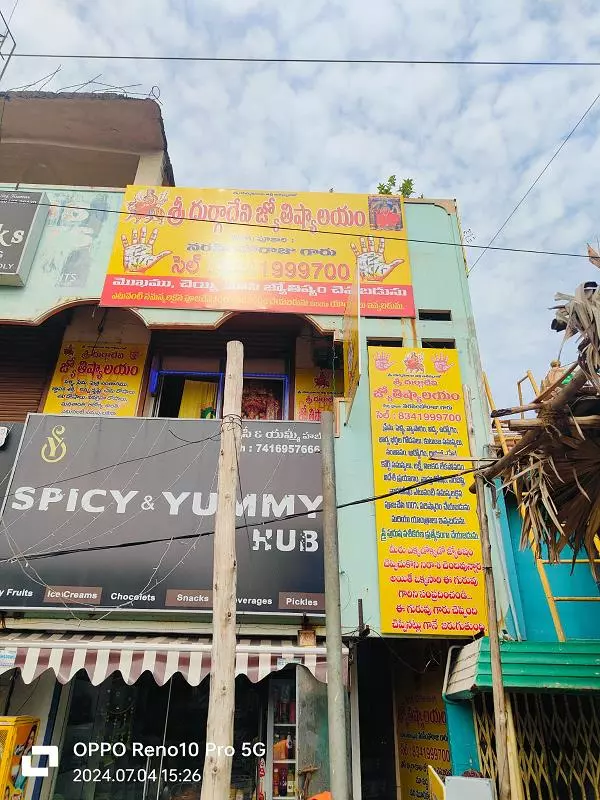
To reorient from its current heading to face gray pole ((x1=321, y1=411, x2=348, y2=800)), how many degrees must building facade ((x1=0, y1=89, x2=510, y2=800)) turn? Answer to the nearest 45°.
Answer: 0° — it already faces it

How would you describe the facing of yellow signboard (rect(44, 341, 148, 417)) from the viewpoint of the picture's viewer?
facing the viewer

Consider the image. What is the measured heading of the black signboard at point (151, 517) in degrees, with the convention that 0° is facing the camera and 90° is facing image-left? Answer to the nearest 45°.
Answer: approximately 0°

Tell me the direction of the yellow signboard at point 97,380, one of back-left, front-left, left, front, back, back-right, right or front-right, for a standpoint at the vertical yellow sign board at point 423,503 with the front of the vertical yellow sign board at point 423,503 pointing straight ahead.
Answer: right

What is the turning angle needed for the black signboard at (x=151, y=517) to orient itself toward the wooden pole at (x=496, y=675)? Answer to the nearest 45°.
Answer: approximately 45° to its left

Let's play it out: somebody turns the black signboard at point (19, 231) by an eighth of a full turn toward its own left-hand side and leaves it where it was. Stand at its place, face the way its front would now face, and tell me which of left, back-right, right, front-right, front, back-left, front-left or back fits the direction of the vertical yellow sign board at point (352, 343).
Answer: front

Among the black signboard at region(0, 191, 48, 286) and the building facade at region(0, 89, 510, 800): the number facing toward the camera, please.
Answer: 2

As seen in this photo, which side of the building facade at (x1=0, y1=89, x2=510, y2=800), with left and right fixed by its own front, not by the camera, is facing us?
front

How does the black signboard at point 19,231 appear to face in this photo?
toward the camera
